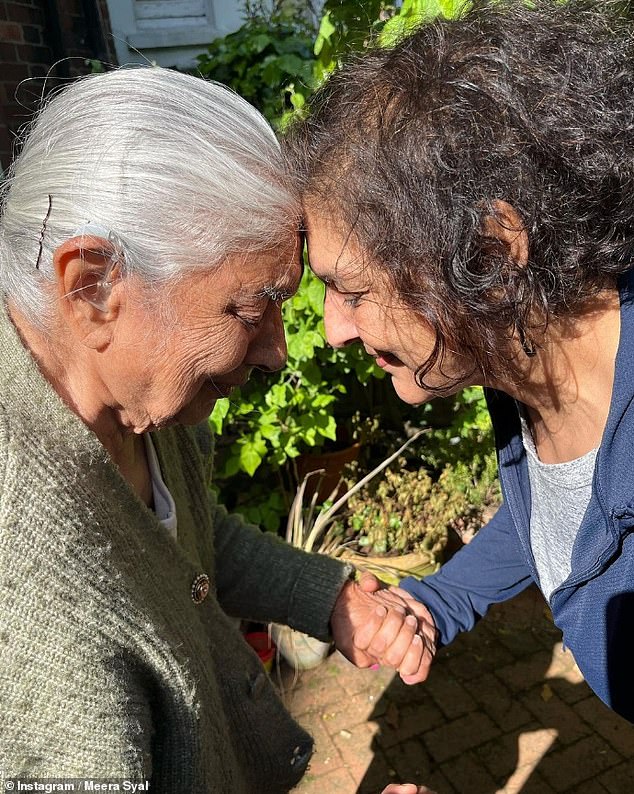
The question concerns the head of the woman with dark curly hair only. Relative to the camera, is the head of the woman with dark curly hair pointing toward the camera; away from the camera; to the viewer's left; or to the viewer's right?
to the viewer's left

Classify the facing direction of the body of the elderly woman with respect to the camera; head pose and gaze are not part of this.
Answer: to the viewer's right

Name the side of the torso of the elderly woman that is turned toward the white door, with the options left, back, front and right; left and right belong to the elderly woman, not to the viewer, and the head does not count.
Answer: left

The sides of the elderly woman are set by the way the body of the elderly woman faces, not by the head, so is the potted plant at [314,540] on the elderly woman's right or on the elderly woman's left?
on the elderly woman's left

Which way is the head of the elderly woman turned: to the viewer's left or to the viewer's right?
to the viewer's right
